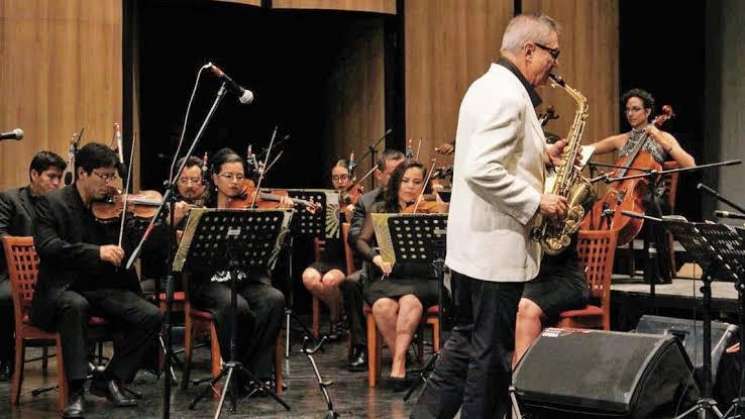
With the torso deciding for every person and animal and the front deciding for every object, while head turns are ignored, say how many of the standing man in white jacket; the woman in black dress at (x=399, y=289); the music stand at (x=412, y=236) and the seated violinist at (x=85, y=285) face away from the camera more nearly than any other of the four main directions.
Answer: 1

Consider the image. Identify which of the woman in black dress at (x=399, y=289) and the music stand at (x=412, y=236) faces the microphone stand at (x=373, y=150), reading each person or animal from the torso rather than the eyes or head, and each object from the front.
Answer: the music stand

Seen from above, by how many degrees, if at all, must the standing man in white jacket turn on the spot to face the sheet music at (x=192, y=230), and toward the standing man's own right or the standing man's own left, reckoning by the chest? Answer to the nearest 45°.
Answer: approximately 135° to the standing man's own left

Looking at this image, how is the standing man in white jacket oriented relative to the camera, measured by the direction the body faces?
to the viewer's right

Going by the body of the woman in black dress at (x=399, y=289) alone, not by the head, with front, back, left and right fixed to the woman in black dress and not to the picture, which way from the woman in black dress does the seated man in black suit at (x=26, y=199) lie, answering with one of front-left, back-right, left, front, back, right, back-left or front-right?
right

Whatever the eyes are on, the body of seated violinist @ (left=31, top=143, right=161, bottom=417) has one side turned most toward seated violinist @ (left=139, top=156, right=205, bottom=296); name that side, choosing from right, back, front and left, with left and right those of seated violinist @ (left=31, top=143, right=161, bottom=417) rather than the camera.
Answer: left

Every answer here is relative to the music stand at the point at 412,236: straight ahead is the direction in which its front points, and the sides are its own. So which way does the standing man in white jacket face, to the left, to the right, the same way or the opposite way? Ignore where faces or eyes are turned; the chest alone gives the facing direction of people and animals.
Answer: to the right

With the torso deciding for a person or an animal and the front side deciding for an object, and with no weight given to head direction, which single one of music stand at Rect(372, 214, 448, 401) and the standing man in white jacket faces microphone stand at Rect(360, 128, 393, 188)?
the music stand

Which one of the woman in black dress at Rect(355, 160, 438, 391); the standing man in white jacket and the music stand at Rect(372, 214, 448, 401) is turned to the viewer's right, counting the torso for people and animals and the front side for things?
the standing man in white jacket

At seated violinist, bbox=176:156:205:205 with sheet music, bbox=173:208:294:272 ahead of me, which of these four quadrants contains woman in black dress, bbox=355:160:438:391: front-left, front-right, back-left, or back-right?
front-left

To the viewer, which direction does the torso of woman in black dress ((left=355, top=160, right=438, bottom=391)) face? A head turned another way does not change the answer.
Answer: toward the camera

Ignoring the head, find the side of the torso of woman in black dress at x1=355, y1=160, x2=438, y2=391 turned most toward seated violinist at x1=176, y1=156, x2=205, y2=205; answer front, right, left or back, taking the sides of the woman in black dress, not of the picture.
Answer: right

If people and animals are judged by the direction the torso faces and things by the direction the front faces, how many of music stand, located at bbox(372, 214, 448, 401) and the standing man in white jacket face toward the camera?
0

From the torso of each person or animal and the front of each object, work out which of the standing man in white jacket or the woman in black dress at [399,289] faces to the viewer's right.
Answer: the standing man in white jacket

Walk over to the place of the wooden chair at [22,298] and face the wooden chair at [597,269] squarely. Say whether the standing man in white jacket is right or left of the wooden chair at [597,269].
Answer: right

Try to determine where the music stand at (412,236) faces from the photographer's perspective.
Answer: facing away from the viewer

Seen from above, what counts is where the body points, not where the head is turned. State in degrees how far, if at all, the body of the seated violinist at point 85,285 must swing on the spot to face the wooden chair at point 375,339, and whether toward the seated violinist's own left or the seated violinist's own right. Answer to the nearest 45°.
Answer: approximately 45° to the seated violinist's own left

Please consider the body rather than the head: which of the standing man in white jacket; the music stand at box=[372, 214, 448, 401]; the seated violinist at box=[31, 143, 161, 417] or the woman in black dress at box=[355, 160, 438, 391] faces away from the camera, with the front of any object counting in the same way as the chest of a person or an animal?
the music stand

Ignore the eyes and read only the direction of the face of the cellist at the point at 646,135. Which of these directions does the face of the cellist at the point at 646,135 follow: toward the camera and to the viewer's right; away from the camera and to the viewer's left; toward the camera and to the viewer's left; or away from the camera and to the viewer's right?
toward the camera and to the viewer's left

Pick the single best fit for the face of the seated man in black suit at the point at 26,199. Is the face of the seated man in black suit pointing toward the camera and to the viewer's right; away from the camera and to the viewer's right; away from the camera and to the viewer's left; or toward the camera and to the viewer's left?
toward the camera and to the viewer's right

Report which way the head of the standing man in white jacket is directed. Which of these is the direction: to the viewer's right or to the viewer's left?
to the viewer's right
